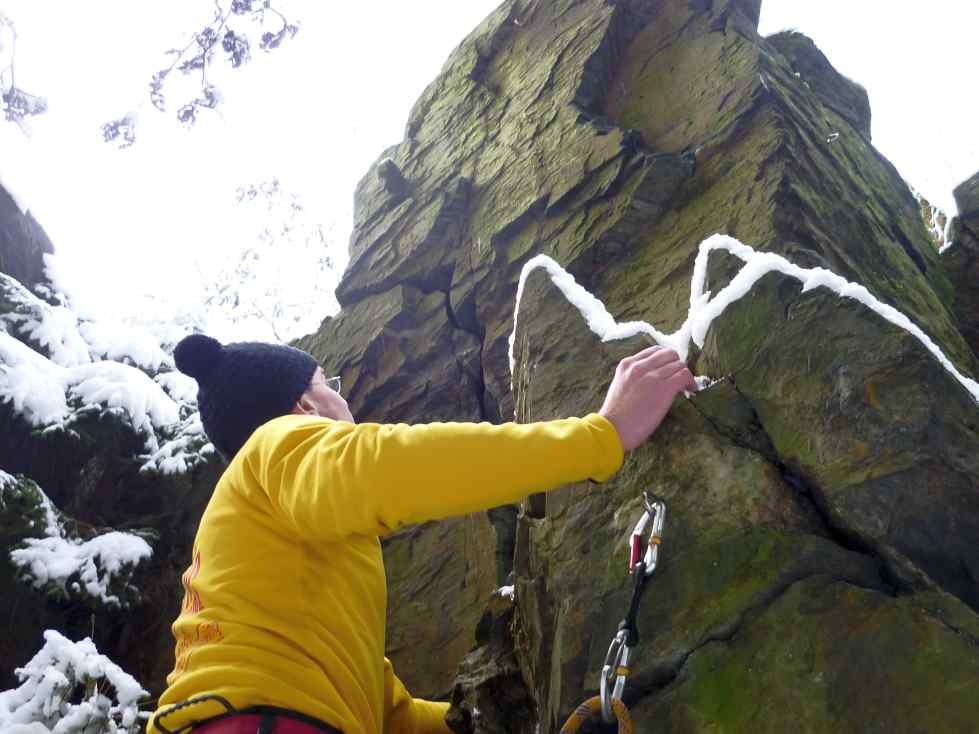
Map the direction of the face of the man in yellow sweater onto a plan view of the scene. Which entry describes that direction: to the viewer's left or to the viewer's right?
to the viewer's right

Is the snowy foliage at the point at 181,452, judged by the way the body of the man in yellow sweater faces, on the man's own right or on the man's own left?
on the man's own left

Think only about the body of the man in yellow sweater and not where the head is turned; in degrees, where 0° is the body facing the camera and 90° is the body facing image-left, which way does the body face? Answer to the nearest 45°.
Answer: approximately 225°

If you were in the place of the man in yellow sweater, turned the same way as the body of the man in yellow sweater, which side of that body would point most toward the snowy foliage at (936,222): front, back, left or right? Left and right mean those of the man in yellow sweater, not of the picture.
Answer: front
